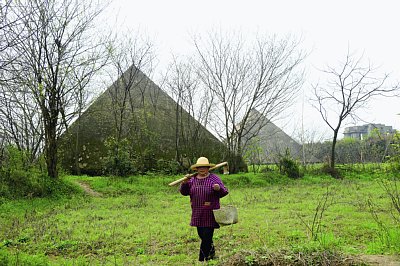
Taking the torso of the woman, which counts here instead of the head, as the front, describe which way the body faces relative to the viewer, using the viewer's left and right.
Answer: facing the viewer

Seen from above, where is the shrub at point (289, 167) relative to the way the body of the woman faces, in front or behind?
behind

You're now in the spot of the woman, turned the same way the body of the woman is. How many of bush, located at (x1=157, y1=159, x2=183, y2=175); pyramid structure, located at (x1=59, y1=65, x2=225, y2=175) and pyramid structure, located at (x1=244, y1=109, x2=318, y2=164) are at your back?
3

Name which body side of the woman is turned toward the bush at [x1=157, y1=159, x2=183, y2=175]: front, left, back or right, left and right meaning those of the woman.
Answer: back

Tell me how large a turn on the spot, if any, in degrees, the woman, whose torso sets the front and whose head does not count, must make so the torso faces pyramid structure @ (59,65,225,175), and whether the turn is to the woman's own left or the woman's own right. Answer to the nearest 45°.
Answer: approximately 180°

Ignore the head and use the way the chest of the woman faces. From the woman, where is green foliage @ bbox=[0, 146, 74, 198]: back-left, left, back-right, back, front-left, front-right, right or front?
back-right

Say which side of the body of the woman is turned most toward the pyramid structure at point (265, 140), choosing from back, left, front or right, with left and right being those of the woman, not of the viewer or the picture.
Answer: back

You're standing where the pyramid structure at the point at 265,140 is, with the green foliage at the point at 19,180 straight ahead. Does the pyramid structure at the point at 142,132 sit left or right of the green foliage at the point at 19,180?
right
